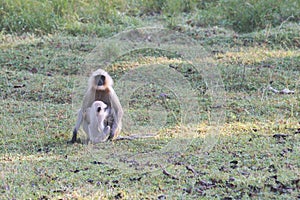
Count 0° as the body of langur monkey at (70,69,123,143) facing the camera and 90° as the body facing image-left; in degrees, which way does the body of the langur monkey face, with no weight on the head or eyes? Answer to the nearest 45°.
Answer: approximately 0°
